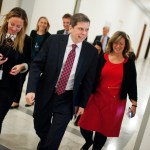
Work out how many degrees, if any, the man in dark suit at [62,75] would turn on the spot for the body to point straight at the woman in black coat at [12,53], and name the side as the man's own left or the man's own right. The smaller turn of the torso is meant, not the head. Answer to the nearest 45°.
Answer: approximately 90° to the man's own right

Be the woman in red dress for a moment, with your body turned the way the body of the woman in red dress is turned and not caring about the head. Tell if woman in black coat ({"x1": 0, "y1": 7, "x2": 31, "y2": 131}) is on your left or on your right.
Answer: on your right

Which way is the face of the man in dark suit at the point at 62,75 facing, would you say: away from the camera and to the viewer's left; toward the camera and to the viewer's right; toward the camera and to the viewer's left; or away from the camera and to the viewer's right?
toward the camera and to the viewer's right

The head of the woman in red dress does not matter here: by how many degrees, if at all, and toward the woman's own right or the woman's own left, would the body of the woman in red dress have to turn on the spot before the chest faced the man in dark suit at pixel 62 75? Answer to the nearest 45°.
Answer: approximately 45° to the woman's own right

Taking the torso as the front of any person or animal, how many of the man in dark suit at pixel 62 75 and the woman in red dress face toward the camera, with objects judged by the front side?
2

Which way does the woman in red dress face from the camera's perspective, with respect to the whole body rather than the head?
toward the camera

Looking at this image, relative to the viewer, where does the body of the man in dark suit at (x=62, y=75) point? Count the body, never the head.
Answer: toward the camera

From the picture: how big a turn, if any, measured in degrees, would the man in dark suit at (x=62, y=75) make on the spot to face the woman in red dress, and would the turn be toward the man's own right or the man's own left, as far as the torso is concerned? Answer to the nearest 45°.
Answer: approximately 135° to the man's own left
